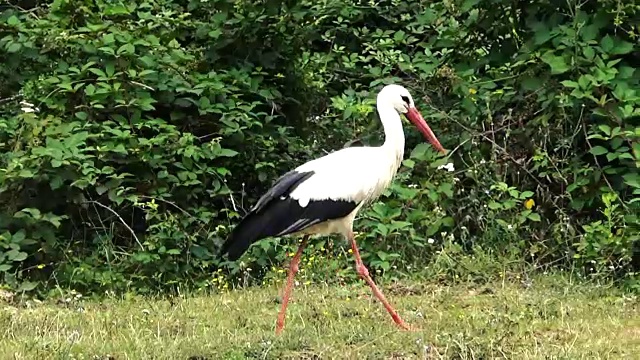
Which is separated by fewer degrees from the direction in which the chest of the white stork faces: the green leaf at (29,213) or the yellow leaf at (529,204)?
the yellow leaf

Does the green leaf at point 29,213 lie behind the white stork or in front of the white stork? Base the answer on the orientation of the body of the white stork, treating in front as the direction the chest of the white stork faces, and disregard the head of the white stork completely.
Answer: behind

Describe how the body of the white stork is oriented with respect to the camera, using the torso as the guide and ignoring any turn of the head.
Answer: to the viewer's right

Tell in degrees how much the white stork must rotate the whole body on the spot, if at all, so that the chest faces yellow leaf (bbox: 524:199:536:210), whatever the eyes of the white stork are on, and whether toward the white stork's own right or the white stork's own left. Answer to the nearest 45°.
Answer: approximately 45° to the white stork's own left

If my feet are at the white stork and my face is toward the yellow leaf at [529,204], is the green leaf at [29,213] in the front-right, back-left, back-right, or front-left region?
back-left
